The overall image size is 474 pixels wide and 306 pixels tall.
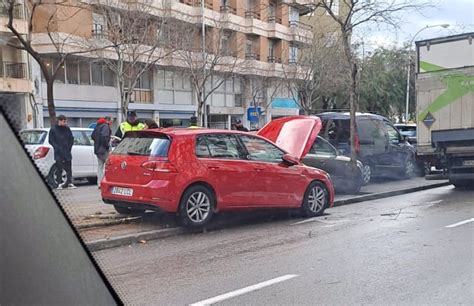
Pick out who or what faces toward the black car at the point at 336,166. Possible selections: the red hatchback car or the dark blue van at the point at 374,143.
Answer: the red hatchback car

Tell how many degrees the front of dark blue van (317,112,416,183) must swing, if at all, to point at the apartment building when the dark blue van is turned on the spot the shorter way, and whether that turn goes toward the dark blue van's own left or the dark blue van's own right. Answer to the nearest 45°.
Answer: approximately 90° to the dark blue van's own left

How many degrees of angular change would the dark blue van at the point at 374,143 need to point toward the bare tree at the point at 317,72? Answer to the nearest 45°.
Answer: approximately 45° to its left

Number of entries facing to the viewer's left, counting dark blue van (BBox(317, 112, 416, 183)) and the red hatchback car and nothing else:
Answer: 0

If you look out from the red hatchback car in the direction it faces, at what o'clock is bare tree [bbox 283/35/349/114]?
The bare tree is roughly at 11 o'clock from the red hatchback car.

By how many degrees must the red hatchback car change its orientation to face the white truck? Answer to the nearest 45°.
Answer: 0° — it already faces it

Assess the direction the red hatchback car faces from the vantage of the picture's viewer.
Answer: facing away from the viewer and to the right of the viewer
